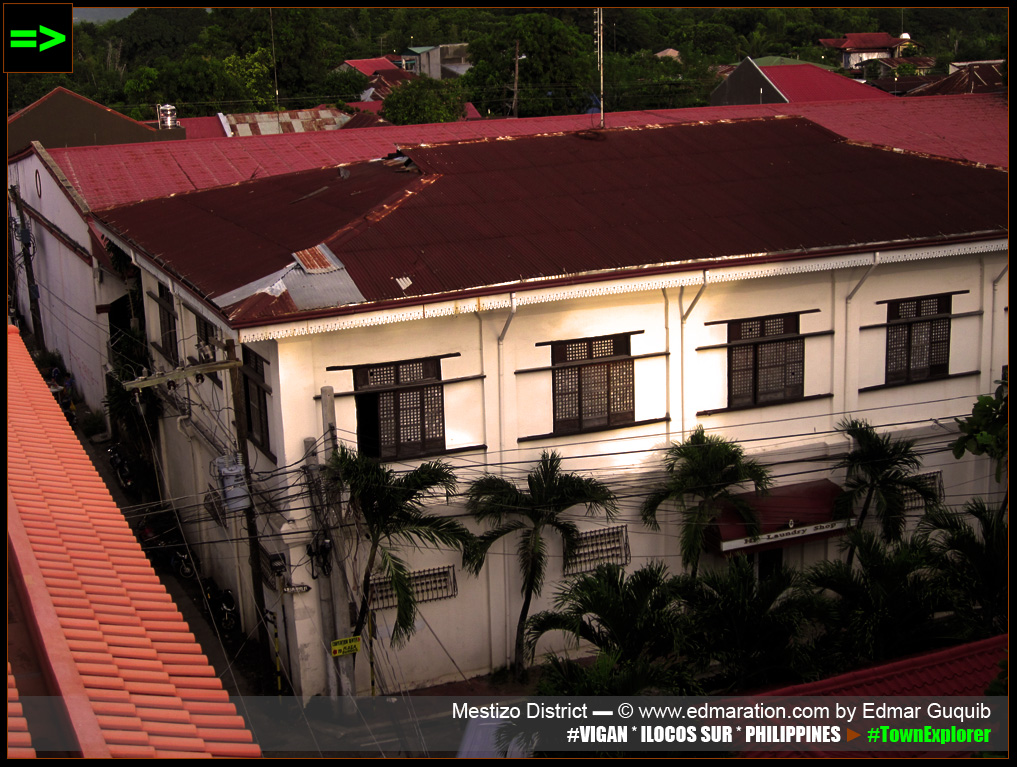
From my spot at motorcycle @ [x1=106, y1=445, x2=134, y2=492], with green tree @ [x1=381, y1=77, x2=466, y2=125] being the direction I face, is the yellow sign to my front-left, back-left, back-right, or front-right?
back-right

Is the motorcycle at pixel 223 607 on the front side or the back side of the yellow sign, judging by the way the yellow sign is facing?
on the back side

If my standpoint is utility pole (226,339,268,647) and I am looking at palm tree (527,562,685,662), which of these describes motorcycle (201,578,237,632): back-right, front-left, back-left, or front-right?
back-left

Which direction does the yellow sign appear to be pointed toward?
toward the camera

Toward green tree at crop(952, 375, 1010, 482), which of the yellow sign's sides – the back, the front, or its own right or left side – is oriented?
left

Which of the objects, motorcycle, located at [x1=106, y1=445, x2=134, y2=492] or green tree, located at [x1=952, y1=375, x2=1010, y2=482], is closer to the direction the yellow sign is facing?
the green tree

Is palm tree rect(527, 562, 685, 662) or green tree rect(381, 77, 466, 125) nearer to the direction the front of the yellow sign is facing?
the palm tree

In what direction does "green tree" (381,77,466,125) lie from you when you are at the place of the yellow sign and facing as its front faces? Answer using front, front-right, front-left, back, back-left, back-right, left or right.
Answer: back

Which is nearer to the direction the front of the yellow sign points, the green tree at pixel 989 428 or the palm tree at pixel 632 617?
the palm tree

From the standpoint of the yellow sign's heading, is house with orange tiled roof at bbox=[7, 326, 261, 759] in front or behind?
in front

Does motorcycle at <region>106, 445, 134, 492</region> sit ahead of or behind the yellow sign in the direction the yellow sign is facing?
behind

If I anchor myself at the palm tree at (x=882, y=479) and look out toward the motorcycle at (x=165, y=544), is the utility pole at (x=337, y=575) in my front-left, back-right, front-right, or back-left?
front-left
